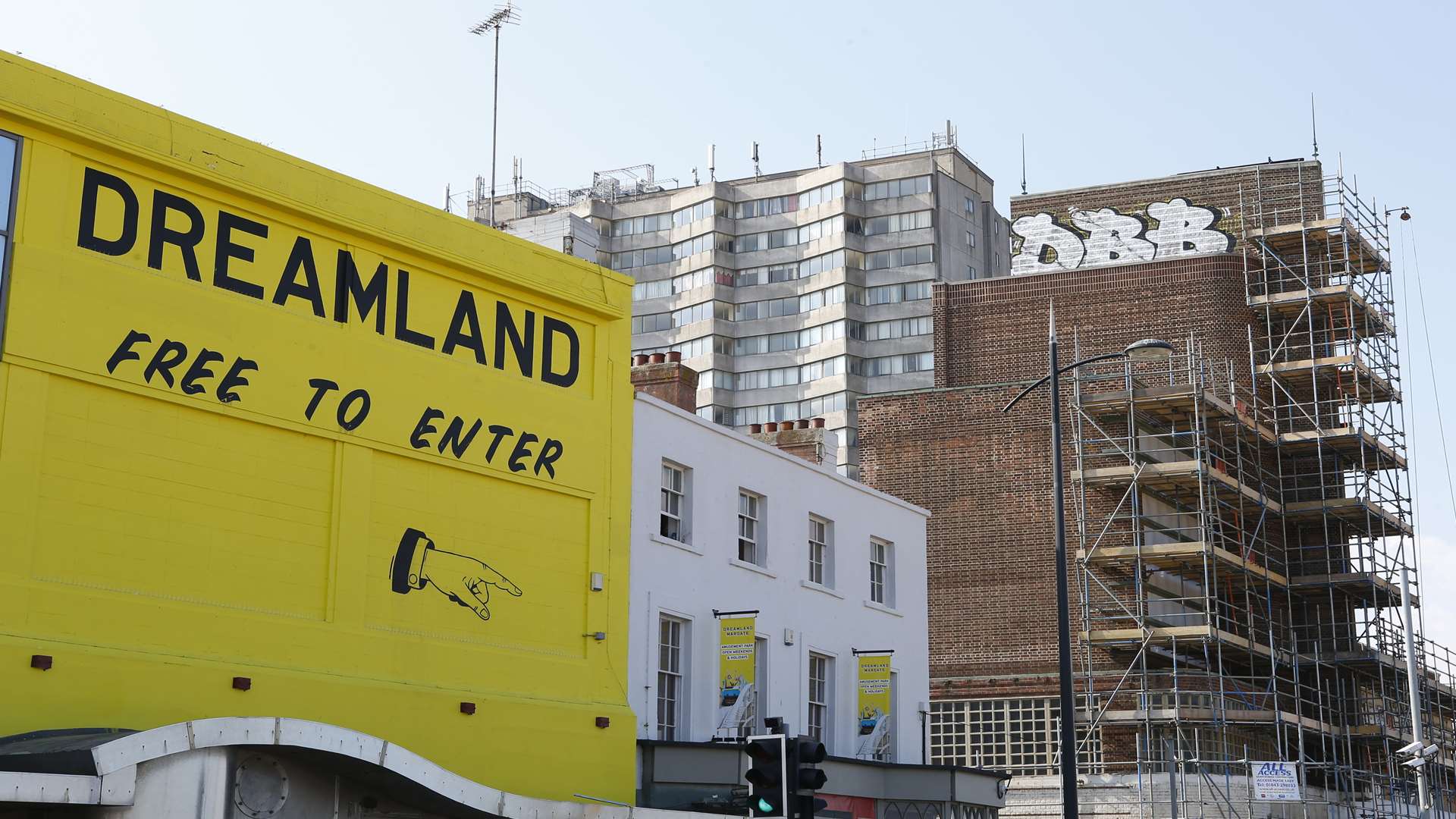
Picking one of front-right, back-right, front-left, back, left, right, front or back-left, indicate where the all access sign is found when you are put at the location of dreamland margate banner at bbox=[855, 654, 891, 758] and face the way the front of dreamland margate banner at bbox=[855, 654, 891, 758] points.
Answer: back-left

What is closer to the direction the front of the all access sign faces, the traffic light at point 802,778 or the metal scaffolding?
the traffic light

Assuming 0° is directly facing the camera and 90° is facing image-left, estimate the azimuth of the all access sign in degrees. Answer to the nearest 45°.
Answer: approximately 0°
